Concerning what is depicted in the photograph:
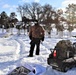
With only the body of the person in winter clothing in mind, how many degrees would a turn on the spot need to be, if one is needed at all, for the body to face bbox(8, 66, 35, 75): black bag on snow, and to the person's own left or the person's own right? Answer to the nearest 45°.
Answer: approximately 180°

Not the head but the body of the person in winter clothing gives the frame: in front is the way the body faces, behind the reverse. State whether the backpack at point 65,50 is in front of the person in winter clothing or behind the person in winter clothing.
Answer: in front

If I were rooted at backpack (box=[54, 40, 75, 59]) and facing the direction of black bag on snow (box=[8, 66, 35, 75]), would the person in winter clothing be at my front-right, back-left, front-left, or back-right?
front-right
